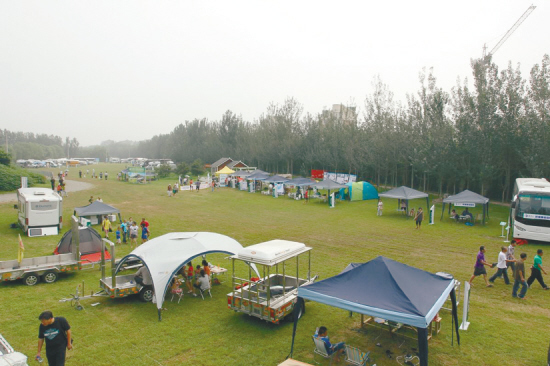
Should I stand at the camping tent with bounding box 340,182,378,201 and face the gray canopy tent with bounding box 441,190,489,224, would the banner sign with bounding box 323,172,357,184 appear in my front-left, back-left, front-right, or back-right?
back-left

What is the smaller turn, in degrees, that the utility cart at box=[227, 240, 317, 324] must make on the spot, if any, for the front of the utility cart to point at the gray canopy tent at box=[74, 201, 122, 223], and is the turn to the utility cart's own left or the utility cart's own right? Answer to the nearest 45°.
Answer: approximately 90° to the utility cart's own left

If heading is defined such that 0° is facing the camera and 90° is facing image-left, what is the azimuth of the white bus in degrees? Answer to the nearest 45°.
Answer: approximately 0°

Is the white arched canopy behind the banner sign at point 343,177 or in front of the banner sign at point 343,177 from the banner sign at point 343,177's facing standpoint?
in front

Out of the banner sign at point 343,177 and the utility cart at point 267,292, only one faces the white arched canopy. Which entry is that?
the banner sign

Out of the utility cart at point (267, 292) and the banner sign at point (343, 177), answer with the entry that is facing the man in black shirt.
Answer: the banner sign

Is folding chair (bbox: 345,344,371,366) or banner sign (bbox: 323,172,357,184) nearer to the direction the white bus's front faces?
the folding chair

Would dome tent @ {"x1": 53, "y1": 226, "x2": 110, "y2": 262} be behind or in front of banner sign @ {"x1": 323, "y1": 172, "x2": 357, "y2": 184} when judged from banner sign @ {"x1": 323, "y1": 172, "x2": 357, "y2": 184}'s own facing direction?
in front

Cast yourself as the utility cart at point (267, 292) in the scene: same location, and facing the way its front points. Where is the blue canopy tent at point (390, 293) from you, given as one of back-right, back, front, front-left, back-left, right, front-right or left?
right

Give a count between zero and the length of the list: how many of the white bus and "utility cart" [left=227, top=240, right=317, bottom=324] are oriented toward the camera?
1

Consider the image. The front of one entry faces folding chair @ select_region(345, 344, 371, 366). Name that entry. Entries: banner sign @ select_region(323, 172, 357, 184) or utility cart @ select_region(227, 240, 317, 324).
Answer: the banner sign
